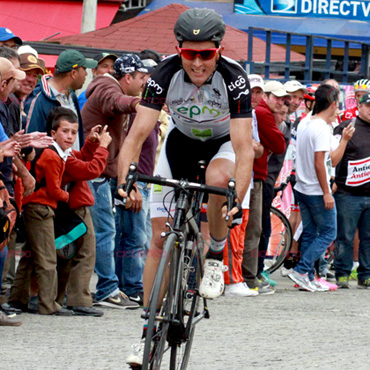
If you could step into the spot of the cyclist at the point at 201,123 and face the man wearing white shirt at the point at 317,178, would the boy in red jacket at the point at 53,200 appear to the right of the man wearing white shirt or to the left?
left

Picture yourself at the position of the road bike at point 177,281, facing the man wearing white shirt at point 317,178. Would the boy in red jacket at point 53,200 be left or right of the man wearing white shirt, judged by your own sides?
left

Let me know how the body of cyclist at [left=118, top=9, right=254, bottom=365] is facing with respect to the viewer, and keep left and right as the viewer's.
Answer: facing the viewer

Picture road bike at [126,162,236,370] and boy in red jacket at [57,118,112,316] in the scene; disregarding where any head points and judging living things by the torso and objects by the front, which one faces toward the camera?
the road bike

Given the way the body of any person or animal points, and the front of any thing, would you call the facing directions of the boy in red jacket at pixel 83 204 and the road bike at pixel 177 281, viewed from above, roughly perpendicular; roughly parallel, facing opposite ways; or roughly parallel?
roughly perpendicular

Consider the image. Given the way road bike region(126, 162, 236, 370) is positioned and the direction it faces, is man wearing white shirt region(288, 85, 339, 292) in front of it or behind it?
behind

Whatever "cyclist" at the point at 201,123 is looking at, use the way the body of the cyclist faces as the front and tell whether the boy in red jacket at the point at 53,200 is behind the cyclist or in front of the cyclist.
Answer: behind

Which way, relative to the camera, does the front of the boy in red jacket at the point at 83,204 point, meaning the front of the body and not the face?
to the viewer's right

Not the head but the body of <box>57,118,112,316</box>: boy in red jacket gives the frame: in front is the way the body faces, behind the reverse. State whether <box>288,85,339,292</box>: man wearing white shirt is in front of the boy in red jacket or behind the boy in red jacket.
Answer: in front

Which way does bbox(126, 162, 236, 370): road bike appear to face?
toward the camera
